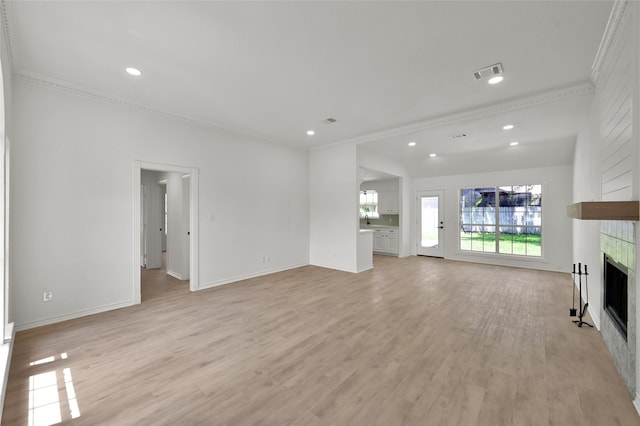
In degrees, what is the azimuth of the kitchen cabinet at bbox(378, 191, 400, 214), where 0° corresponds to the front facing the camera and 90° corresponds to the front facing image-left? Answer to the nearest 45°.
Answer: approximately 0°

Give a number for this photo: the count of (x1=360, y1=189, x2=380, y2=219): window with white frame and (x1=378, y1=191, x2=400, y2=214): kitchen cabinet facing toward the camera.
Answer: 2

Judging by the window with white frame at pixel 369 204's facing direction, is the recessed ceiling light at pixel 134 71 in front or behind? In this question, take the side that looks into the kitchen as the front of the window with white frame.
in front

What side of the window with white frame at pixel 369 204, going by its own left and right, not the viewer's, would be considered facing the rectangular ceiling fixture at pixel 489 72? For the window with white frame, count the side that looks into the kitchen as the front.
front

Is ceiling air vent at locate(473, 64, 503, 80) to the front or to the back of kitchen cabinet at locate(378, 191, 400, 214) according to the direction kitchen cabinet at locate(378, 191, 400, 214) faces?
to the front

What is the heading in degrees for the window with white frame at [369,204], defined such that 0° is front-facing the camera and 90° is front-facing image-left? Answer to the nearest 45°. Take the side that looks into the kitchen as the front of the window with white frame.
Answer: approximately 0°

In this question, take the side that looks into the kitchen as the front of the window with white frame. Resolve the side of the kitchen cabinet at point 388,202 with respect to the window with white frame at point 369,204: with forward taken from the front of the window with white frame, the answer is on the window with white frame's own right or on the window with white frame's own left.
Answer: on the window with white frame's own left

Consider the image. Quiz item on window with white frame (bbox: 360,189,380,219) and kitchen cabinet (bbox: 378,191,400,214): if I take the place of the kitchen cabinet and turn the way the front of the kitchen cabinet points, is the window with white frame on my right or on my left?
on my right
